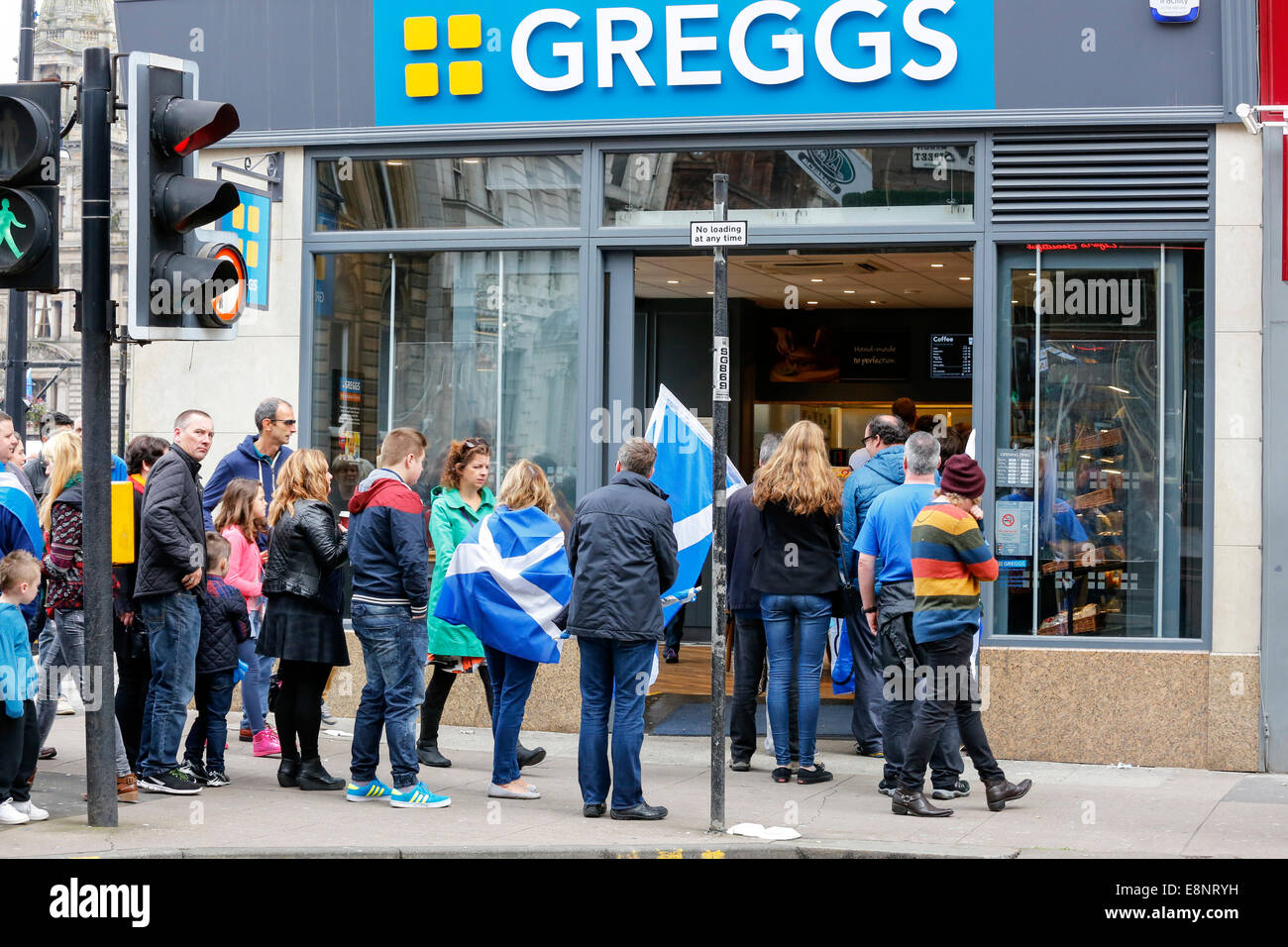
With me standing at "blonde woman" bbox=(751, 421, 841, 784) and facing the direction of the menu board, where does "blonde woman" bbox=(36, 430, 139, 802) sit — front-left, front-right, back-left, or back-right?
back-left

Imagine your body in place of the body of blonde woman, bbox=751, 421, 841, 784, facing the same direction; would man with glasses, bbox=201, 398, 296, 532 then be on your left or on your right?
on your left

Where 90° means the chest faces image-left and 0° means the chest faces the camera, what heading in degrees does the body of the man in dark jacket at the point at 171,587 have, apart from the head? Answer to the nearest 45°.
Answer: approximately 270°

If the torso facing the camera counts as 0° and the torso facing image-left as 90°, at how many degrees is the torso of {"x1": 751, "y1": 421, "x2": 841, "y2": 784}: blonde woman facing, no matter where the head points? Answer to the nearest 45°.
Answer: approximately 180°

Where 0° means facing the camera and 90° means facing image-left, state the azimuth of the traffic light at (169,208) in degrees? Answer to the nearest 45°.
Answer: approximately 315°

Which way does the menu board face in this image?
toward the camera

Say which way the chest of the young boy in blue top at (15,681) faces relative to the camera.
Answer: to the viewer's right

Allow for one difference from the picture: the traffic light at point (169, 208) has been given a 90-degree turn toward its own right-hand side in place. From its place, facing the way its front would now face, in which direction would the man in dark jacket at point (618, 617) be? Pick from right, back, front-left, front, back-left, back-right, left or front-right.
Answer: back-left

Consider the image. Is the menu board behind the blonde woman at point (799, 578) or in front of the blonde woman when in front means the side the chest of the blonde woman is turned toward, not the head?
in front

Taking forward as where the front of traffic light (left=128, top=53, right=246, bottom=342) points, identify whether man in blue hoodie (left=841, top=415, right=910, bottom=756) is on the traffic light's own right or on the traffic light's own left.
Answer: on the traffic light's own left
